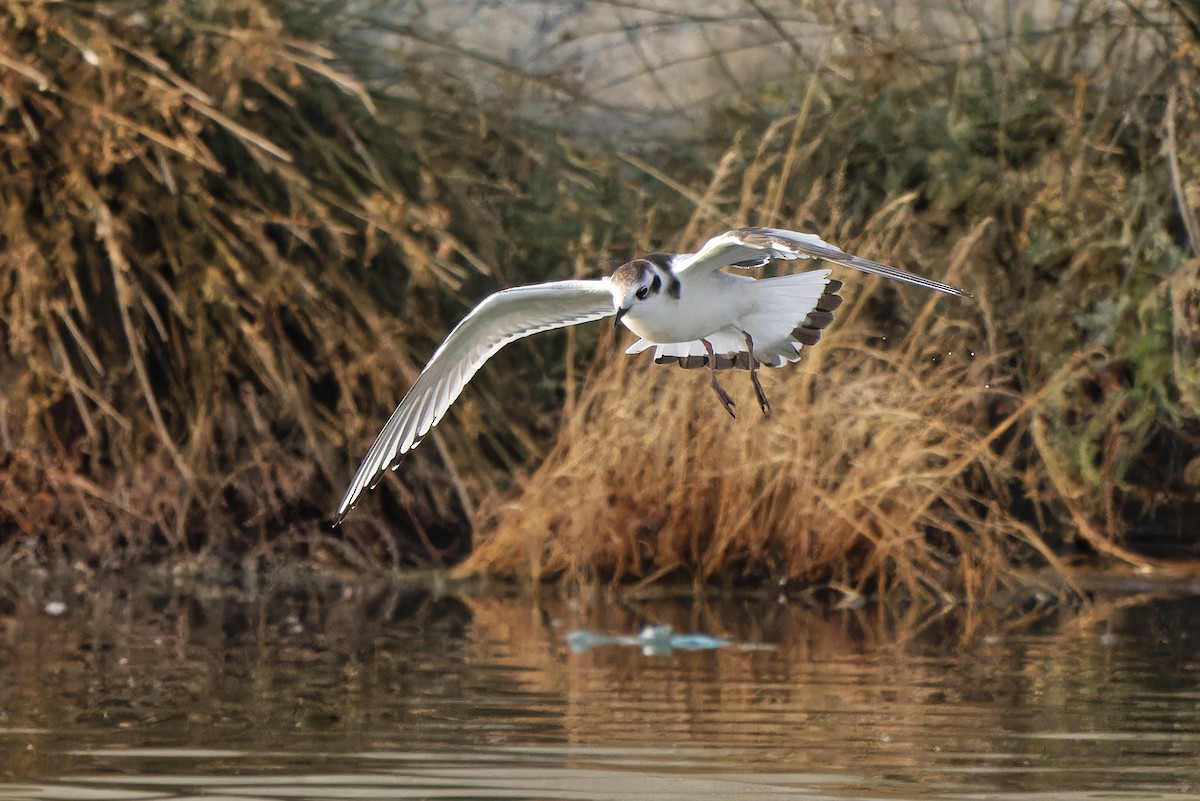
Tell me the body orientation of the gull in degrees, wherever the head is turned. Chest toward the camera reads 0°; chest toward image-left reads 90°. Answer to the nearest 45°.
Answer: approximately 45°
